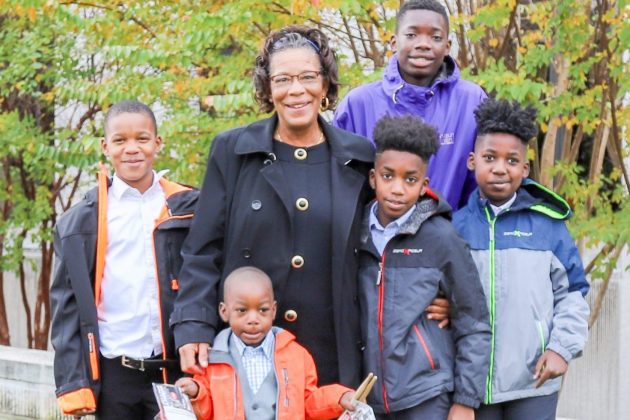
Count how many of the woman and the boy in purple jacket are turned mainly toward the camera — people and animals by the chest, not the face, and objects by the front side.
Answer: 2

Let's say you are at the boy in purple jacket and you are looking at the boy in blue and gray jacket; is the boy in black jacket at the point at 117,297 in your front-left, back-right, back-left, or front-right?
back-right

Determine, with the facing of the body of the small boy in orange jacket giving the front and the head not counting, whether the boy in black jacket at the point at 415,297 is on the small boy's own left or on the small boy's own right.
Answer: on the small boy's own left

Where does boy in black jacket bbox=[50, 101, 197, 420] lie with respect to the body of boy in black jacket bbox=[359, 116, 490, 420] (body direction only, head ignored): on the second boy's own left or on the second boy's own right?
on the second boy's own right

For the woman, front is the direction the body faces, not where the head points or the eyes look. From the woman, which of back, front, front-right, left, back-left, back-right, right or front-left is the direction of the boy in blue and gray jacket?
left

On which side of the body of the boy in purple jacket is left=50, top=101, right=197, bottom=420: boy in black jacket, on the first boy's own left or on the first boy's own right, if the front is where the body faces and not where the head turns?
on the first boy's own right

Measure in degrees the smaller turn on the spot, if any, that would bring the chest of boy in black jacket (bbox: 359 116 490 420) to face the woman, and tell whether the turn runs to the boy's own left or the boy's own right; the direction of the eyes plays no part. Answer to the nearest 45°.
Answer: approximately 45° to the boy's own right

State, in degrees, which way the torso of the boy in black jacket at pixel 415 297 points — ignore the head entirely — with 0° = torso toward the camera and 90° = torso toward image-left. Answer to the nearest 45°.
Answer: approximately 45°
